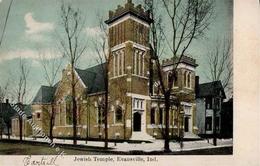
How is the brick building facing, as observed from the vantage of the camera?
facing the viewer and to the right of the viewer
